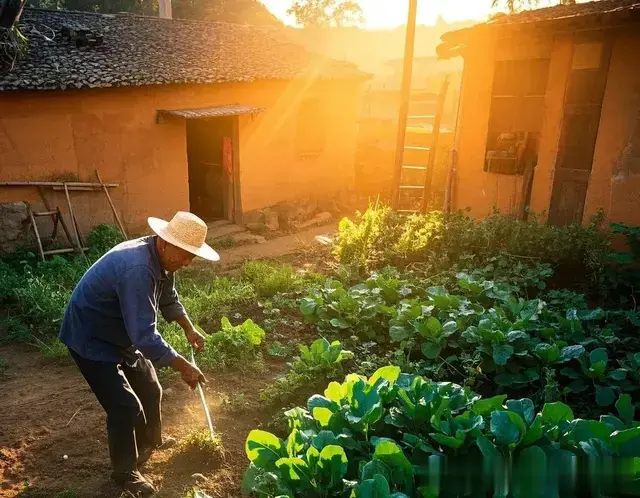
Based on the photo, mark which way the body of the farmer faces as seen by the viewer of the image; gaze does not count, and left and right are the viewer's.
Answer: facing to the right of the viewer

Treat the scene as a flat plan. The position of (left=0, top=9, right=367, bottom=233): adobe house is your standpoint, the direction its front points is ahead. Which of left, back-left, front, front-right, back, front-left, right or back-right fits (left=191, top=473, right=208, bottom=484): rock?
front-right

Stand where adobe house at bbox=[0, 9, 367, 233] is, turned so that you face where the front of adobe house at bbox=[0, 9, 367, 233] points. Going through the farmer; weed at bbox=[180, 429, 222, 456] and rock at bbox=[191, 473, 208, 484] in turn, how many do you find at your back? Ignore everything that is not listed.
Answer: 0

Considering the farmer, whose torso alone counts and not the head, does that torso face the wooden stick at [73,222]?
no

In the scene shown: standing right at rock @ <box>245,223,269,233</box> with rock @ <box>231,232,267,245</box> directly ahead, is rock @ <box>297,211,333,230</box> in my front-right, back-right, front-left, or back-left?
back-left

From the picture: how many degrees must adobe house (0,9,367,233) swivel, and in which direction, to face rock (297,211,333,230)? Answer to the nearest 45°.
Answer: approximately 45° to its left

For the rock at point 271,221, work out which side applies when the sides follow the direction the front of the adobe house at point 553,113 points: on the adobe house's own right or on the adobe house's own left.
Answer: on the adobe house's own right

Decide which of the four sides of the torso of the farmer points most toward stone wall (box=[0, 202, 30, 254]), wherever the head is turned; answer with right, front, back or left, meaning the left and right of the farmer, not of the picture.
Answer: left

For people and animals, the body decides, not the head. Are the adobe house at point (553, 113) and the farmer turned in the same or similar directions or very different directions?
very different directions

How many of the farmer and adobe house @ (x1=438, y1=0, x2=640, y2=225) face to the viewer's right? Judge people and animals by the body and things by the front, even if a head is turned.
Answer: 1

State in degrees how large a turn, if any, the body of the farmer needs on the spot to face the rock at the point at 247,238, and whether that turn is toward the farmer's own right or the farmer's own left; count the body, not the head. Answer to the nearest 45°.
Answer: approximately 90° to the farmer's own left

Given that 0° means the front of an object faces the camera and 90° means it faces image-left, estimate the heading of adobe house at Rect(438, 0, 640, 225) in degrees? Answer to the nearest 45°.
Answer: approximately 45°

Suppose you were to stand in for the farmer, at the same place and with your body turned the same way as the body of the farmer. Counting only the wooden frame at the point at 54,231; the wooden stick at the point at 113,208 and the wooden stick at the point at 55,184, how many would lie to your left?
3

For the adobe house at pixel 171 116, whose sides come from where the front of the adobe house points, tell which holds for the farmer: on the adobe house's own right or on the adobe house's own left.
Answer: on the adobe house's own right

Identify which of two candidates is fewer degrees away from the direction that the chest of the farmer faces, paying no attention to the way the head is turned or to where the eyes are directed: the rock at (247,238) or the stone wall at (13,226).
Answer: the rock

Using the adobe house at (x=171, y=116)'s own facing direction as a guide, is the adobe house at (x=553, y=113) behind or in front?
in front

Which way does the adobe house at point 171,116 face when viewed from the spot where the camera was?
facing the viewer and to the right of the viewer

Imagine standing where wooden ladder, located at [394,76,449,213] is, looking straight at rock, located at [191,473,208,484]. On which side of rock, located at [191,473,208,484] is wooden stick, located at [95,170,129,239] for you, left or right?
right

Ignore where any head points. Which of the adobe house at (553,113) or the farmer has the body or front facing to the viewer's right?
the farmer
